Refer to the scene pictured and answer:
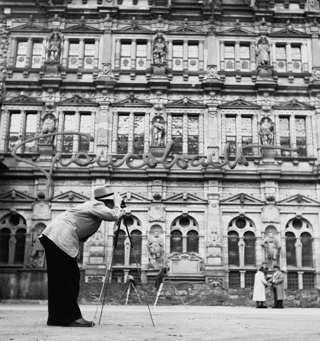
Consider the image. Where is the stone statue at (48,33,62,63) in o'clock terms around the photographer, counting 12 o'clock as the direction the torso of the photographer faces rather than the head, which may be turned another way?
The stone statue is roughly at 9 o'clock from the photographer.

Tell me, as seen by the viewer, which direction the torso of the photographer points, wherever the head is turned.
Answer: to the viewer's right

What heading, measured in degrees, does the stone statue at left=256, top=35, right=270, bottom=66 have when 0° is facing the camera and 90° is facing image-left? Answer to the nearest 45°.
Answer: approximately 0°

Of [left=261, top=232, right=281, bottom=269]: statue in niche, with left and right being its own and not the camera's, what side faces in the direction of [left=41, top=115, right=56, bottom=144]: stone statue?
right

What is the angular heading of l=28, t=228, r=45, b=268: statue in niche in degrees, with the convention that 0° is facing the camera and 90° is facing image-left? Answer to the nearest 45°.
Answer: approximately 0°

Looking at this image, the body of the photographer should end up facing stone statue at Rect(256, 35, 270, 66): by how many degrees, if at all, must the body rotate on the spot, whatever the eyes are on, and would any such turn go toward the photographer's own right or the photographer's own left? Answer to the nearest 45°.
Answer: approximately 45° to the photographer's own left

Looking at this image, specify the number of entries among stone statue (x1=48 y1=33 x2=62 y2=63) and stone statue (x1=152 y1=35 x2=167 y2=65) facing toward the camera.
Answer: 2

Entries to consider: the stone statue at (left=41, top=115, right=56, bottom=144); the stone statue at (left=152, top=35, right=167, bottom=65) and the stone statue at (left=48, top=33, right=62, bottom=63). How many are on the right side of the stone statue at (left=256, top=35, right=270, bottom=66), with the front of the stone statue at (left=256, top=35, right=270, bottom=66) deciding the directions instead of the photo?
3

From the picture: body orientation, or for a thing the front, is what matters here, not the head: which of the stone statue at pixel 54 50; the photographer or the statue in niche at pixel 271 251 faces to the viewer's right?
the photographer
